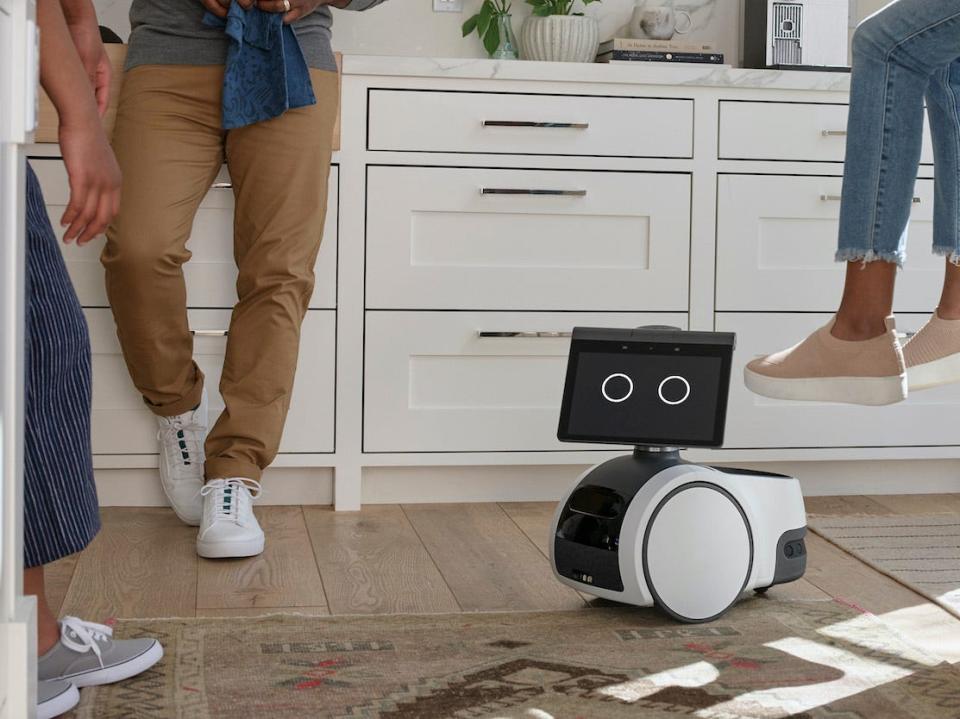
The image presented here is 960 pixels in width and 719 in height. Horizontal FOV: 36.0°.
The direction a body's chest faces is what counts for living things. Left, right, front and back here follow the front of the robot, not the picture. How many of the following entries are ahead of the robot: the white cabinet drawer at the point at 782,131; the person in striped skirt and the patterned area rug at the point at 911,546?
1

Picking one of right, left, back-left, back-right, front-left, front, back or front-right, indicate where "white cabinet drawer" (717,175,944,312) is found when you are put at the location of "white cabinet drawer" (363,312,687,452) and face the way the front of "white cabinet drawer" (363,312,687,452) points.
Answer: left

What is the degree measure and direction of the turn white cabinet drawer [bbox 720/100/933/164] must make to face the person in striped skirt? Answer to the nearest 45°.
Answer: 0° — it already faces them

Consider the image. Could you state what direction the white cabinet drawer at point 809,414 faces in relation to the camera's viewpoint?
facing the viewer

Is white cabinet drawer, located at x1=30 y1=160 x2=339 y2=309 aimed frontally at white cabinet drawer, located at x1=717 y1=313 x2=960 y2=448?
no

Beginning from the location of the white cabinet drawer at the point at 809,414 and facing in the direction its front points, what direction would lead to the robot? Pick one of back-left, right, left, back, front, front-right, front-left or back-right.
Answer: front

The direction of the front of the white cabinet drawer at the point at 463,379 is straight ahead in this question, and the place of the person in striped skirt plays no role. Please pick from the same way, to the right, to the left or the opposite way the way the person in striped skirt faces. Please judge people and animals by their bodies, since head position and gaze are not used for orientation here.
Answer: to the left

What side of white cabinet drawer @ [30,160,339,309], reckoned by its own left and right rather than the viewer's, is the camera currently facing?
front

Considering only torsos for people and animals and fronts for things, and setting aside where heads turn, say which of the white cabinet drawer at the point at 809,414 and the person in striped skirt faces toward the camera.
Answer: the white cabinet drawer

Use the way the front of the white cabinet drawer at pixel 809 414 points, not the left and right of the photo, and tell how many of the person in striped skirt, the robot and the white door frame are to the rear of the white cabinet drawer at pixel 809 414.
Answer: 0

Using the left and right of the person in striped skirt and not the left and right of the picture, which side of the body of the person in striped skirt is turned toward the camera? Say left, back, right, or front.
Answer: right

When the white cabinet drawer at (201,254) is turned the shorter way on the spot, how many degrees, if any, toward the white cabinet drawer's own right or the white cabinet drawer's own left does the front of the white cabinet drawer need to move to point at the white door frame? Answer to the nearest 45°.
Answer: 0° — it already faces it

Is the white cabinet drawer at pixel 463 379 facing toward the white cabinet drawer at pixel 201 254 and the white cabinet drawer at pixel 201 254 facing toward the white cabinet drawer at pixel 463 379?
no

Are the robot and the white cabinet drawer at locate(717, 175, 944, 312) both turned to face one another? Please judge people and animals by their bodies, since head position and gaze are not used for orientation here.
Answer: no

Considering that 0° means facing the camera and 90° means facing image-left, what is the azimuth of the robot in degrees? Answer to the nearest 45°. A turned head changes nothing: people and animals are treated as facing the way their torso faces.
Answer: approximately 45°

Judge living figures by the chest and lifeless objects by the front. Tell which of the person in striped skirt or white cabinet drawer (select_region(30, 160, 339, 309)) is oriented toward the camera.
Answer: the white cabinet drawer
